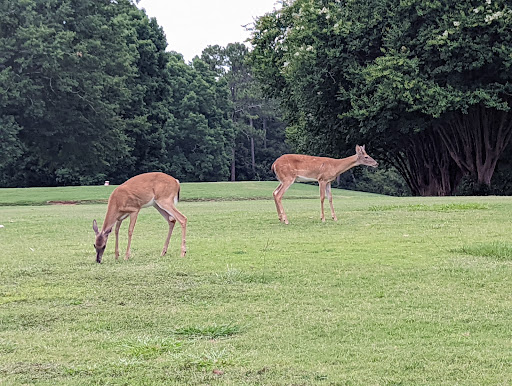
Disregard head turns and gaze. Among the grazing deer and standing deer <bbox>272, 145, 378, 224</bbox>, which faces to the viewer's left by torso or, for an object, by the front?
the grazing deer

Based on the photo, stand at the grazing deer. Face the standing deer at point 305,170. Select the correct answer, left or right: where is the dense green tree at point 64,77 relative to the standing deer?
left

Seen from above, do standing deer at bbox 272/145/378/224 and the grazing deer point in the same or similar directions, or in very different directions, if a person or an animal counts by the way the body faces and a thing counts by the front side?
very different directions

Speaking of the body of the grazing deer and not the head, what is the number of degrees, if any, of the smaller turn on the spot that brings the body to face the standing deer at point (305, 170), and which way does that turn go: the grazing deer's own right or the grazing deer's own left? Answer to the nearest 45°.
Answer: approximately 135° to the grazing deer's own right

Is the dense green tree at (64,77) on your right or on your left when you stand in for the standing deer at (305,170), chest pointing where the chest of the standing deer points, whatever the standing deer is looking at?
on your left

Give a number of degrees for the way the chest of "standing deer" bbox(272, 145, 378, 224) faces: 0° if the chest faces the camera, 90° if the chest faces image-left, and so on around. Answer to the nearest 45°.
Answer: approximately 270°

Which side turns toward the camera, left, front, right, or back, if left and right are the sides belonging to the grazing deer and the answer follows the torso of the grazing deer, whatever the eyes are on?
left

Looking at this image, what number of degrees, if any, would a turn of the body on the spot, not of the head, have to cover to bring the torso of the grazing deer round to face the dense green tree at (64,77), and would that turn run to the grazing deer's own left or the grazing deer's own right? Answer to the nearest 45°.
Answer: approximately 90° to the grazing deer's own right

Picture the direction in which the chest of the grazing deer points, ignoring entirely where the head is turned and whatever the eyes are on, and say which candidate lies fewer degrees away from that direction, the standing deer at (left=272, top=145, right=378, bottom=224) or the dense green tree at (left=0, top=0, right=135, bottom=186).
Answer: the dense green tree

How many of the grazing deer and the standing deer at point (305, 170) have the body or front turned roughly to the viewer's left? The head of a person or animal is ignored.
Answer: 1
